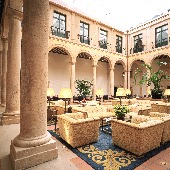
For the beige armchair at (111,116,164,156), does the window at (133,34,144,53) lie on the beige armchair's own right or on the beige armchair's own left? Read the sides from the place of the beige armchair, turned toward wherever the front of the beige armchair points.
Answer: on the beige armchair's own right

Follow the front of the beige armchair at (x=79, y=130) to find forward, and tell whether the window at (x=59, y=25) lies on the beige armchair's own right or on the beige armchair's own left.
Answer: on the beige armchair's own left

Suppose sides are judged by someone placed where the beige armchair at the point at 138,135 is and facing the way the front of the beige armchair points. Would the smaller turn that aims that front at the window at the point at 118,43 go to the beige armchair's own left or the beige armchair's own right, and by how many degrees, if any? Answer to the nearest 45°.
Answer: approximately 45° to the beige armchair's own right

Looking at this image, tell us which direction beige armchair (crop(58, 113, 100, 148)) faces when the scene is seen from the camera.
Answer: facing away from the viewer and to the right of the viewer

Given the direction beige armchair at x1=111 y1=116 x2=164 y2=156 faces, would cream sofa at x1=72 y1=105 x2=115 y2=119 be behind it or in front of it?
in front

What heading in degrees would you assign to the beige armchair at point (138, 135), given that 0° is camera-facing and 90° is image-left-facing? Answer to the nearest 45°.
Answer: approximately 135°

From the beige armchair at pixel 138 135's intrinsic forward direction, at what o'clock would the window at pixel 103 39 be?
The window is roughly at 1 o'clock from the beige armchair.

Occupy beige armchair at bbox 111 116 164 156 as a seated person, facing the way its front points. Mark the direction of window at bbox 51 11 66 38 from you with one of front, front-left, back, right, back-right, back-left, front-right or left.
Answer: front

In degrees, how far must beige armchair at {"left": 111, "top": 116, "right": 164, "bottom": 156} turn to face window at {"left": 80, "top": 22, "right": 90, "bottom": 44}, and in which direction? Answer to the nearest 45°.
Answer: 0° — it already faces it

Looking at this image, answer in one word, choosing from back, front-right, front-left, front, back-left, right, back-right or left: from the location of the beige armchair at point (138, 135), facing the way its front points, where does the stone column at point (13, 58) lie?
front-left

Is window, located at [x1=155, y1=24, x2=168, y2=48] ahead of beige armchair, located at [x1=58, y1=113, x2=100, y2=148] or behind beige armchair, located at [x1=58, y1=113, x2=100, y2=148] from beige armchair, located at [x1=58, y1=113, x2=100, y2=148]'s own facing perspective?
ahead

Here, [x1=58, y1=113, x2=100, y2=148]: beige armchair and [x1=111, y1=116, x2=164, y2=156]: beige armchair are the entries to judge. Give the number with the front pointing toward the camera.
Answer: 0

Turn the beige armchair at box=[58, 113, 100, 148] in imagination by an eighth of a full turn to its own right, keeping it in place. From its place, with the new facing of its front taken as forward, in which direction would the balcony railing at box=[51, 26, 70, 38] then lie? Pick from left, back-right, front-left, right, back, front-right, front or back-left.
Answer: left
